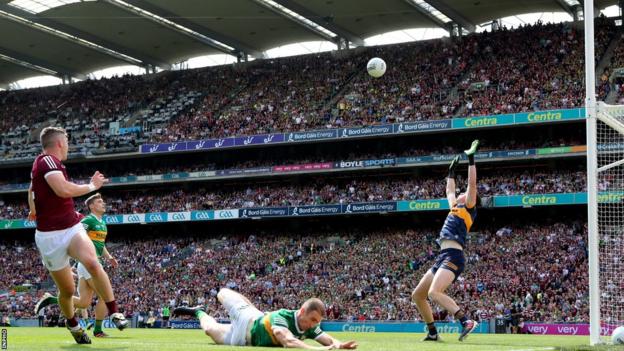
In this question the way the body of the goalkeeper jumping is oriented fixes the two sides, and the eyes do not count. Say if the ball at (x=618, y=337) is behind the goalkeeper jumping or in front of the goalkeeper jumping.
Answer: behind

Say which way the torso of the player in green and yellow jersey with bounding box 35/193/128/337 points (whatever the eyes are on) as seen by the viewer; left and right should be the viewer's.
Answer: facing the viewer and to the right of the viewer

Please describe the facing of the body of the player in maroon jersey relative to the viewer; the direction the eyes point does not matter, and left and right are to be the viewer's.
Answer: facing to the right of the viewer

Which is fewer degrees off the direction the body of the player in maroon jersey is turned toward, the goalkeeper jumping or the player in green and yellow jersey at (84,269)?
the goalkeeper jumping

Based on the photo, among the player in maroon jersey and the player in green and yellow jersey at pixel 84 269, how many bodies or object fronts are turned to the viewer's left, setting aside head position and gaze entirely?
0

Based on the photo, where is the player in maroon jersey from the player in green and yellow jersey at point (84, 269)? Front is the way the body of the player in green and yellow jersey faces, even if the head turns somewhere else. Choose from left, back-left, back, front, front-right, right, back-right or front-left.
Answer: front-right

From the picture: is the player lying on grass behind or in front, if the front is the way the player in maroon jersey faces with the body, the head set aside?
in front

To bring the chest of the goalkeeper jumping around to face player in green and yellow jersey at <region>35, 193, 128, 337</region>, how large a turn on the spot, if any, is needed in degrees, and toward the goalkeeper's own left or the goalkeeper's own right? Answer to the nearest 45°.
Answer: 0° — they already face them

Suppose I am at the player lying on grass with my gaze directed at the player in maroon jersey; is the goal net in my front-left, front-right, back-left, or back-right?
back-right

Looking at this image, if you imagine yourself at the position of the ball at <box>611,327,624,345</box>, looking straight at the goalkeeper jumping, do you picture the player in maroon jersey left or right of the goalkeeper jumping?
left

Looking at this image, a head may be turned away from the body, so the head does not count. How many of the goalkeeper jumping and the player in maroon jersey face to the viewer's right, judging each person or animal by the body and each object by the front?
1

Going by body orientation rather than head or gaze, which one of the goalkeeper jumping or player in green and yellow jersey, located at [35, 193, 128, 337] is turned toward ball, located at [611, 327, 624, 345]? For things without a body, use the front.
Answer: the player in green and yellow jersey

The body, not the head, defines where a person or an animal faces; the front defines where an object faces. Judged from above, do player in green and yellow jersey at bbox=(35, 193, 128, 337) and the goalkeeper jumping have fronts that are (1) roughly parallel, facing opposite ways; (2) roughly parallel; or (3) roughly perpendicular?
roughly parallel, facing opposite ways

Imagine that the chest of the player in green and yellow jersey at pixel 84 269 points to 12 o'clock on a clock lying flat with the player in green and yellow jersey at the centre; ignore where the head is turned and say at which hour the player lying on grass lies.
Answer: The player lying on grass is roughly at 1 o'clock from the player in green and yellow jersey.

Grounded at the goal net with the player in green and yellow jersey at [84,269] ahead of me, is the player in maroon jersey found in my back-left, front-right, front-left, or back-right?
front-left

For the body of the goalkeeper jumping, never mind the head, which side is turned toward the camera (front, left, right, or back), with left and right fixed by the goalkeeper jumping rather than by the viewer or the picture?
left
